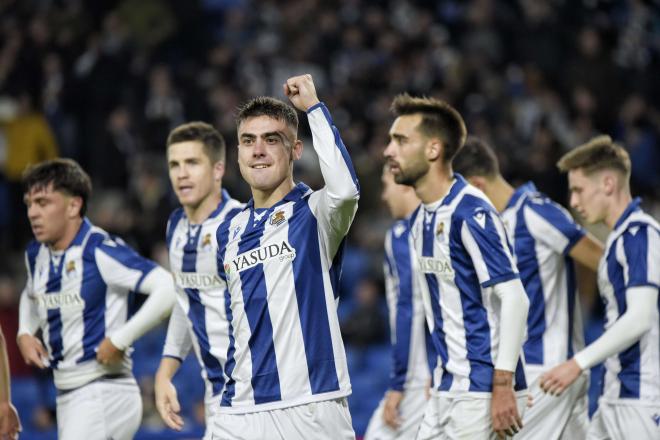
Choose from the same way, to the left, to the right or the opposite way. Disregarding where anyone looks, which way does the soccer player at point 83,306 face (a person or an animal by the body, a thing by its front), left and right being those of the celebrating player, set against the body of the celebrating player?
the same way

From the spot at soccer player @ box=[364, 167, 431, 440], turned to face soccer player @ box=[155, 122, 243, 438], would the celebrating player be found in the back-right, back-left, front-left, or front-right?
front-left

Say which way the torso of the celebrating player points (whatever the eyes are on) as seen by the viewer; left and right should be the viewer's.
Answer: facing the viewer and to the left of the viewer

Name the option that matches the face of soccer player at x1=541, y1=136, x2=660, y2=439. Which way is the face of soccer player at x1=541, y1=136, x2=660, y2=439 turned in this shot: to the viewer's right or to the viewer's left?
to the viewer's left

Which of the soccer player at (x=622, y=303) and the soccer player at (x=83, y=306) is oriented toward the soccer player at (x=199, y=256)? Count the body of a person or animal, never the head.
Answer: the soccer player at (x=622, y=303)

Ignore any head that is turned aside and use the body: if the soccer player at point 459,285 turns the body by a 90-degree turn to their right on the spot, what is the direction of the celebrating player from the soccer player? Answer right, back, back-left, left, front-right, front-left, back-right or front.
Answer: left

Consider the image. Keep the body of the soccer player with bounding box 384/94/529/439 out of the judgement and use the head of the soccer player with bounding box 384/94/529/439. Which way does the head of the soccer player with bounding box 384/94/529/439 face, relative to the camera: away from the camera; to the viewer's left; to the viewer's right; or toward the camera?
to the viewer's left

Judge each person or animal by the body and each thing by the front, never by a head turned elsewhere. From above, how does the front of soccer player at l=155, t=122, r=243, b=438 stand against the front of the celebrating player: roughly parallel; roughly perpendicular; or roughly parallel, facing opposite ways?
roughly parallel

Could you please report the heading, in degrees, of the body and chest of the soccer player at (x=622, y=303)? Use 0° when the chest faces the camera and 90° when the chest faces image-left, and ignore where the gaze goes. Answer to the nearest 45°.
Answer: approximately 90°
